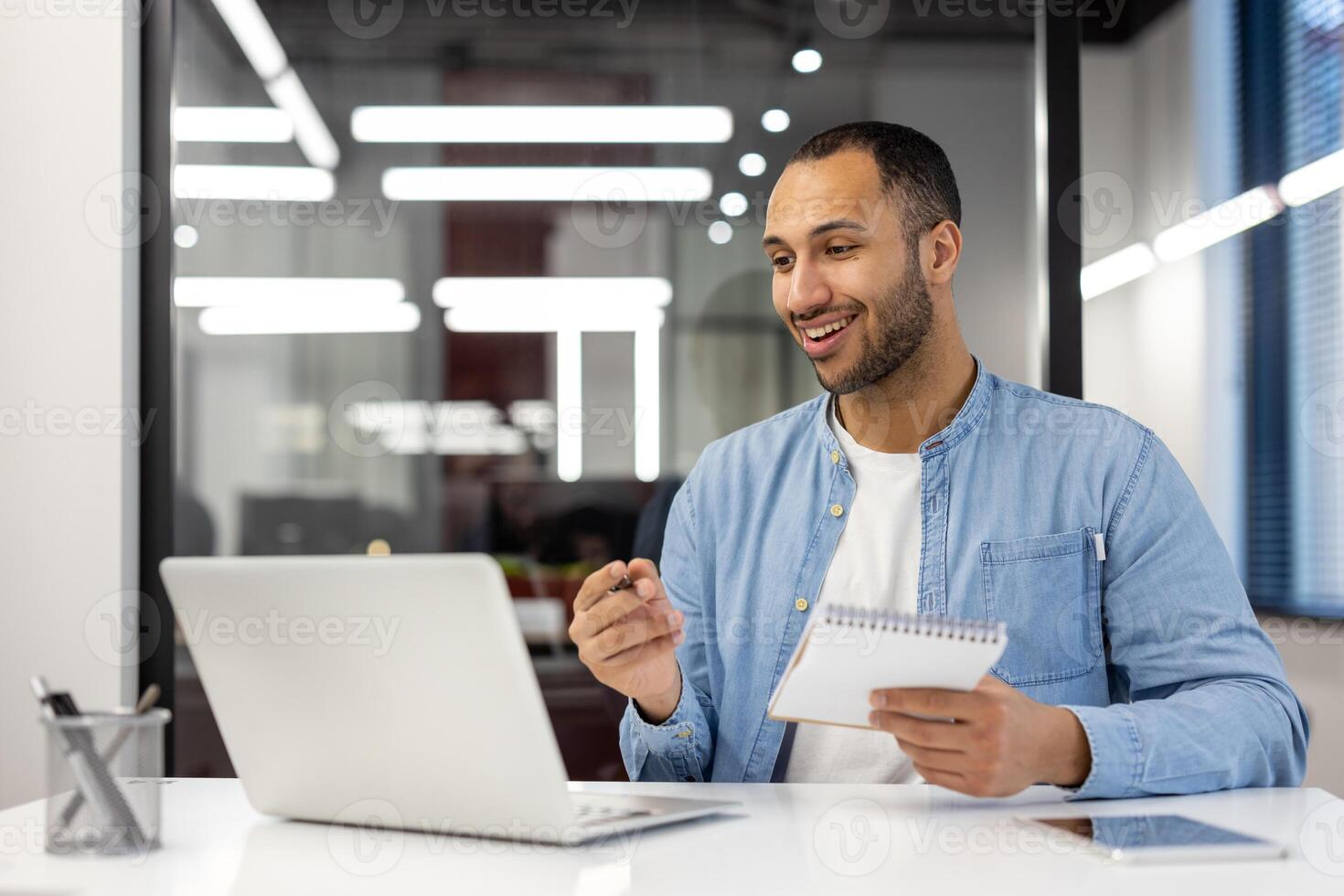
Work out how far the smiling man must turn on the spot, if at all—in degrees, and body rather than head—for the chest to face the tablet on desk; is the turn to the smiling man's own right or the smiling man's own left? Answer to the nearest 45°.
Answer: approximately 45° to the smiling man's own left

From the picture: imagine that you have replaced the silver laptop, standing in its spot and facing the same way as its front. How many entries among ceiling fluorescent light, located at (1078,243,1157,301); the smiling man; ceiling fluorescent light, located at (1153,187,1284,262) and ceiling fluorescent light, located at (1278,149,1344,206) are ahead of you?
4

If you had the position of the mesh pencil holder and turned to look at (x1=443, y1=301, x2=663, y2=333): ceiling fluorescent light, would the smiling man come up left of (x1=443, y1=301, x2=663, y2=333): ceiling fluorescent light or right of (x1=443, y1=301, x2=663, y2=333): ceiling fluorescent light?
right

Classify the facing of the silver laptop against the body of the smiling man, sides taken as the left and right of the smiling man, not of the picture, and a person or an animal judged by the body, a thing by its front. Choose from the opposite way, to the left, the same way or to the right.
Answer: the opposite way

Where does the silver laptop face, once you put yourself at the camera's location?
facing away from the viewer and to the right of the viewer

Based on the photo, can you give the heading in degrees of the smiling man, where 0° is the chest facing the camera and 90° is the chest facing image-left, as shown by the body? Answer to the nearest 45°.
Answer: approximately 45°

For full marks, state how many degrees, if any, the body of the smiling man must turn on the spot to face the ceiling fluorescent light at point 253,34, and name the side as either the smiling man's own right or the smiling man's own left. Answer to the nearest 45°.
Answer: approximately 45° to the smiling man's own right

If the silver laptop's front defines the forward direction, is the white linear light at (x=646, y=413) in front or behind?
in front

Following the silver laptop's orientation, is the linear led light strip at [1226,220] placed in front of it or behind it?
in front

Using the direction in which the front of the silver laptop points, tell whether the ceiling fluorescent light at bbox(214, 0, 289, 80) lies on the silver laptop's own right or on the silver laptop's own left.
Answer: on the silver laptop's own left

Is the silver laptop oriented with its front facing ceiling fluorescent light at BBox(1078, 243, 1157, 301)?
yes

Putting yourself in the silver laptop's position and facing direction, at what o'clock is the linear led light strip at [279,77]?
The linear led light strip is roughly at 10 o'clock from the silver laptop.

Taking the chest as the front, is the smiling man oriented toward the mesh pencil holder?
yes

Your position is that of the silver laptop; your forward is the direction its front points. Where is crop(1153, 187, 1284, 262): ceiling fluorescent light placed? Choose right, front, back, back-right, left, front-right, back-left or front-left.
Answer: front

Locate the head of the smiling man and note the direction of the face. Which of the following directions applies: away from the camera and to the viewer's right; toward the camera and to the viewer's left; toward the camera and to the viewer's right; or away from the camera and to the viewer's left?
toward the camera and to the viewer's left

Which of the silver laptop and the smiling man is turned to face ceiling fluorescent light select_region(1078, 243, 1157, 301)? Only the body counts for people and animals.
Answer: the silver laptop
